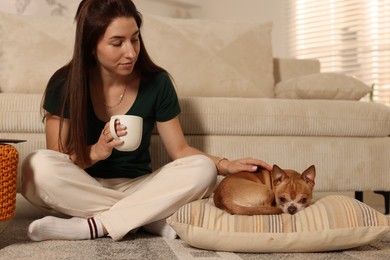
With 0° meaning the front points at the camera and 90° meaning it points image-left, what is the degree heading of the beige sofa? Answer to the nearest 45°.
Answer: approximately 0°

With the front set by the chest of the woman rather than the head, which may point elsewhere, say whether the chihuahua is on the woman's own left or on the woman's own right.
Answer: on the woman's own left

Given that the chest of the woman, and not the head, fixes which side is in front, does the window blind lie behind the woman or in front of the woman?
behind

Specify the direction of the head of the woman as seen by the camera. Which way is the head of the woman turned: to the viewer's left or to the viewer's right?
to the viewer's right

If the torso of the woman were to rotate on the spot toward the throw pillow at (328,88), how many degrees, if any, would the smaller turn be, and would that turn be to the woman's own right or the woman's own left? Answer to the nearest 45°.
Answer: approximately 135° to the woman's own left

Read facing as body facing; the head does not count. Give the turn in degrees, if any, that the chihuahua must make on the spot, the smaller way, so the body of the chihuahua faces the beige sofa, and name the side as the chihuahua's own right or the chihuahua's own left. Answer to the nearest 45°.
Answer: approximately 135° to the chihuahua's own left

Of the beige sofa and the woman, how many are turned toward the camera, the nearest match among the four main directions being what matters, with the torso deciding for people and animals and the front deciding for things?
2

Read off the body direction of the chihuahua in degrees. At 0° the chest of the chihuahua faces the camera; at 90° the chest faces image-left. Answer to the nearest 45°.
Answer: approximately 315°

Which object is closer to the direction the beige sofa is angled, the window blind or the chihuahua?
the chihuahua
